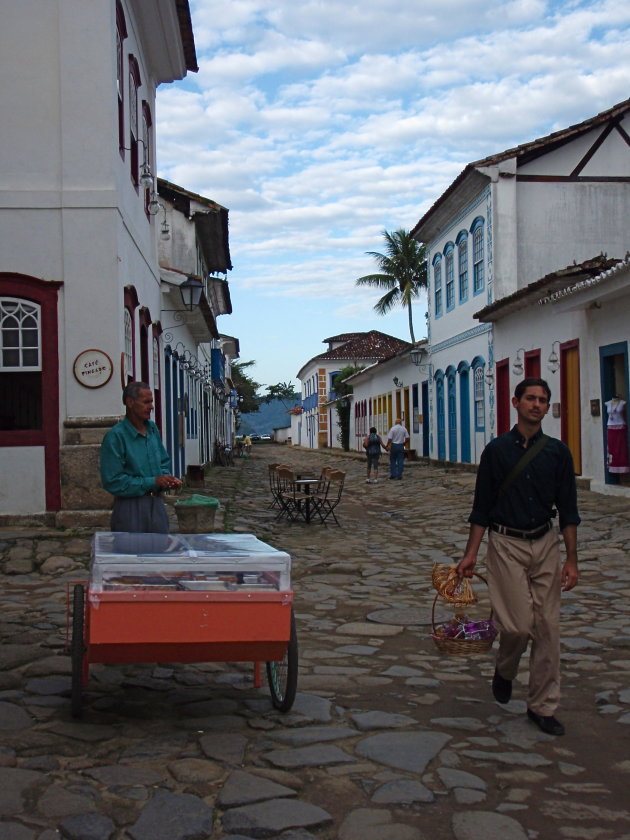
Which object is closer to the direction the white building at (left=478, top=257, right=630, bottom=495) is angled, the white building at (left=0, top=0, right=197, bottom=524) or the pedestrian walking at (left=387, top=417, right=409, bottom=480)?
the white building

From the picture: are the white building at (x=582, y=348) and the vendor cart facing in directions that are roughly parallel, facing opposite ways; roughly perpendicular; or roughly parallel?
roughly perpendicular

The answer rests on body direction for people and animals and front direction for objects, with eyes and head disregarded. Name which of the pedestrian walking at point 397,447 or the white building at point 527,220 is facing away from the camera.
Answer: the pedestrian walking

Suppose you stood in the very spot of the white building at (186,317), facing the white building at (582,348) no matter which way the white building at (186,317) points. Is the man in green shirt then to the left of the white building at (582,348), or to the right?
right

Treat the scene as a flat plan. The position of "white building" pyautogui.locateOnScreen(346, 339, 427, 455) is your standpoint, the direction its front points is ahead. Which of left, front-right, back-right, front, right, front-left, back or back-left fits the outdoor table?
front-left

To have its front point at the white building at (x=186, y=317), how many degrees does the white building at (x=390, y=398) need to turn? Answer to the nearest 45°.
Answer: approximately 45° to its left

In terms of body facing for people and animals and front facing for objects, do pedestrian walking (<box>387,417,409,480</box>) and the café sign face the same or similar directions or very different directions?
very different directions

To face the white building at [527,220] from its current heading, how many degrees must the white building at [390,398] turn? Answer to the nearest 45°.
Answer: approximately 45° to its left

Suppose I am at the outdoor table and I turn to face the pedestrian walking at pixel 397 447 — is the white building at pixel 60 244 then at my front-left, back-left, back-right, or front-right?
back-left

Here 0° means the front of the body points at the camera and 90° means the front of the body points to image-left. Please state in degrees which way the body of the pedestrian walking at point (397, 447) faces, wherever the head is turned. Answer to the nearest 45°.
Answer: approximately 180°

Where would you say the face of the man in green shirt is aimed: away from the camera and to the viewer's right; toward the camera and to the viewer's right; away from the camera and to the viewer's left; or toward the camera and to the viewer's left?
toward the camera and to the viewer's right

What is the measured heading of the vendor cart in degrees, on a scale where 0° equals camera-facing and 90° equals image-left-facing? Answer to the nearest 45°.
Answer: approximately 0°

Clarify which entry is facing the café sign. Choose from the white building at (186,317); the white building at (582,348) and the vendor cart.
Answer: the white building at (582,348)

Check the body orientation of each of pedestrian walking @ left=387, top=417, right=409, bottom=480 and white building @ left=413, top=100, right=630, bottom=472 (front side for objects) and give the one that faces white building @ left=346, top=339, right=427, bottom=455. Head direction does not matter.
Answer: the pedestrian walking
